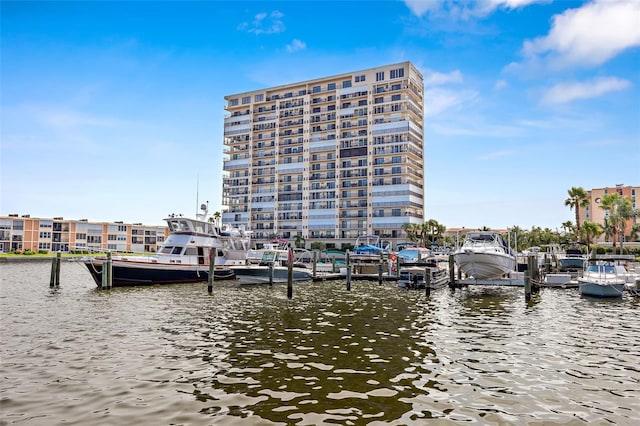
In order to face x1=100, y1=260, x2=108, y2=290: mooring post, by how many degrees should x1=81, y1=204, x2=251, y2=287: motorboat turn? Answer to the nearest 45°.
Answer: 0° — it already faces it

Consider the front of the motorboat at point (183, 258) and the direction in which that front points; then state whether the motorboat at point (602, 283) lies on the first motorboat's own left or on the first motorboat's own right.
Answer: on the first motorboat's own left

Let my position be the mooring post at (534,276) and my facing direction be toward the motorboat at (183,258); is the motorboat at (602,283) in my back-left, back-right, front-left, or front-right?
back-left

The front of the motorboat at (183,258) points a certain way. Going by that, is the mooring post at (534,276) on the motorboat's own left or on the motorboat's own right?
on the motorboat's own left

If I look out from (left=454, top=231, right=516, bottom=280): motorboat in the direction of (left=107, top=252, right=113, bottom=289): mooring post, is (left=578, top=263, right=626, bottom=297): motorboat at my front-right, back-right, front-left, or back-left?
back-left
